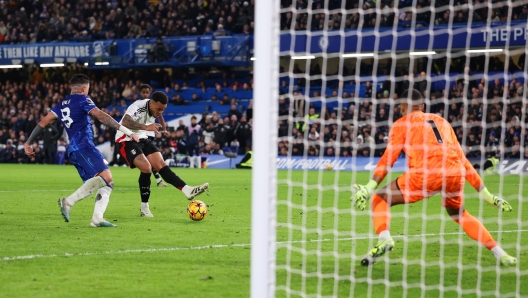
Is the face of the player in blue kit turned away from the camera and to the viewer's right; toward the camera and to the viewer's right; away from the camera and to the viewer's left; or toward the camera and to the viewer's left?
away from the camera and to the viewer's right

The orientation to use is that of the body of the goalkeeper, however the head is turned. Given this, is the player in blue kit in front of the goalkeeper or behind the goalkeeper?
in front

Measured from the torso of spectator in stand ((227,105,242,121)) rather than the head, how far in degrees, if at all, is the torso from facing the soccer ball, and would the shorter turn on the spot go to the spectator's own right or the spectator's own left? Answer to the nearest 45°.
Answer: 0° — they already face it

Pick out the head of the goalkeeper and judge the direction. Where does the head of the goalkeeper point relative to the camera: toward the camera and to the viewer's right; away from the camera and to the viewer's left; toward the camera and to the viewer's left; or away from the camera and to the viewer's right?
away from the camera and to the viewer's left

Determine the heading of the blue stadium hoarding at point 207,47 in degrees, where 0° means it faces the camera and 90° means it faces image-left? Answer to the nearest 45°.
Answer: approximately 0°

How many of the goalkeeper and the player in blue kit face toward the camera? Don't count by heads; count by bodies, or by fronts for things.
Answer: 0

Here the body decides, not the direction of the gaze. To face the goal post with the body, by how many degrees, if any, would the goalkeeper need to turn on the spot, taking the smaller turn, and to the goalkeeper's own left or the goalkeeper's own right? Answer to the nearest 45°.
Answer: approximately 90° to the goalkeeper's own left

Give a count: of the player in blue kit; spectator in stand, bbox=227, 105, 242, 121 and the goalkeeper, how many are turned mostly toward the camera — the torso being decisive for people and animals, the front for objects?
1

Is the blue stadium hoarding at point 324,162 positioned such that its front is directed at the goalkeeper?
yes
